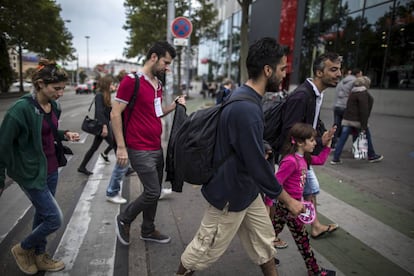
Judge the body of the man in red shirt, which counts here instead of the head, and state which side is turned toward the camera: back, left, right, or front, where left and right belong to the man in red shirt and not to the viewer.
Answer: right

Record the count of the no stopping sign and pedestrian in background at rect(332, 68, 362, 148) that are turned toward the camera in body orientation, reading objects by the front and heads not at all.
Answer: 1

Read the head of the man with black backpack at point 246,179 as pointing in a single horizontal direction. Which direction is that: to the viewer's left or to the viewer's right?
to the viewer's right

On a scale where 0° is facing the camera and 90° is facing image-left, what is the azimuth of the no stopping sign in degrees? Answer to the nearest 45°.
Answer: approximately 0°

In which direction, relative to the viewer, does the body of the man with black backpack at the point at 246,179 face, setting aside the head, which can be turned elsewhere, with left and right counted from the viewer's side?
facing to the right of the viewer

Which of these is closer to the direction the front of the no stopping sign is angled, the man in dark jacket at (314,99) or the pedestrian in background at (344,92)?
the man in dark jacket
